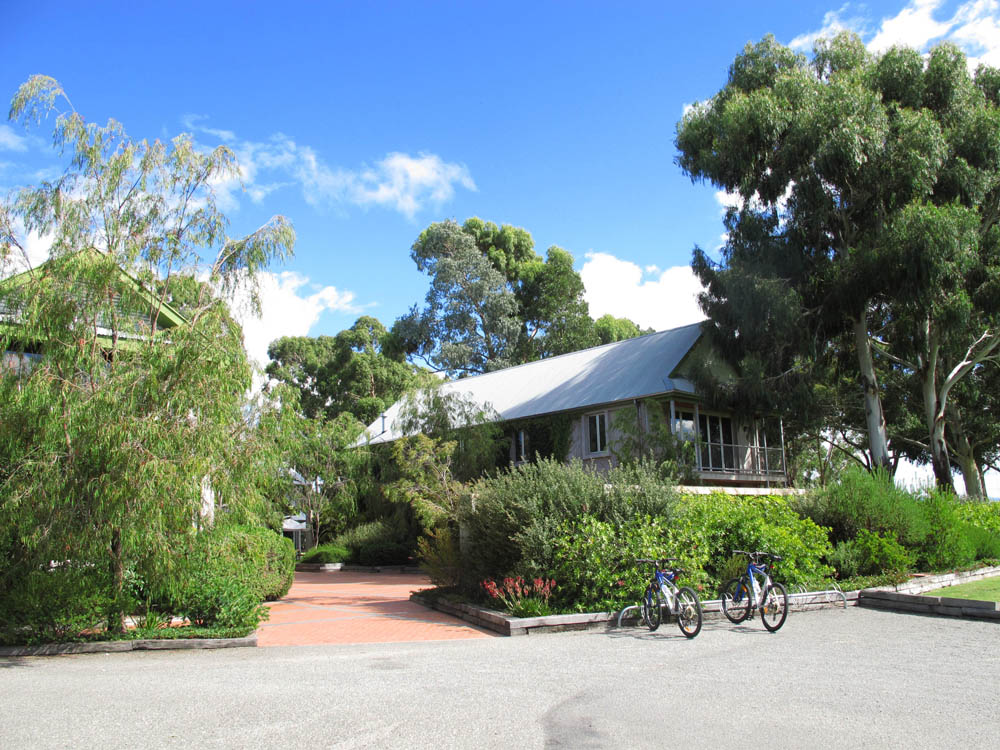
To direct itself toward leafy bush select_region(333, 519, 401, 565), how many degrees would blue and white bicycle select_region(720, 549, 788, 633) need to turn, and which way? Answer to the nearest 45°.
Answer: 0° — it already faces it

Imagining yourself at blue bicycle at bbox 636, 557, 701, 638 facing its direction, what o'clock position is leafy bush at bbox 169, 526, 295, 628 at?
The leafy bush is roughly at 10 o'clock from the blue bicycle.

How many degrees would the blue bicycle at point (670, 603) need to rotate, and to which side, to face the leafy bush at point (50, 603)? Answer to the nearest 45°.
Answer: approximately 45° to its left

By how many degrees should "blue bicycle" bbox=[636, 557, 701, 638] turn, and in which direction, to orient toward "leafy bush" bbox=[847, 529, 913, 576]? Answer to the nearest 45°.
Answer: approximately 90° to its right

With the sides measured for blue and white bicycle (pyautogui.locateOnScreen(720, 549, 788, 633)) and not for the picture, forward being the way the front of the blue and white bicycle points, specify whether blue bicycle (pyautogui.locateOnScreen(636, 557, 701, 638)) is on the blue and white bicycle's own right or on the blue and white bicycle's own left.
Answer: on the blue and white bicycle's own left

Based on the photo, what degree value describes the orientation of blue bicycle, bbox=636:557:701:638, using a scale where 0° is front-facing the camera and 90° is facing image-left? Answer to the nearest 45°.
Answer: approximately 135°

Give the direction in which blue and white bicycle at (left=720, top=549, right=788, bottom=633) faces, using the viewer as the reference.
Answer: facing away from the viewer and to the left of the viewer

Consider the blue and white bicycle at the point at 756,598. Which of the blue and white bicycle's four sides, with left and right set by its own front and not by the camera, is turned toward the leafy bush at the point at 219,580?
left

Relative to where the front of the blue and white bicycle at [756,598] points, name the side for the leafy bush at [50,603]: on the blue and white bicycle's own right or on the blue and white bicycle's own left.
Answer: on the blue and white bicycle's own left

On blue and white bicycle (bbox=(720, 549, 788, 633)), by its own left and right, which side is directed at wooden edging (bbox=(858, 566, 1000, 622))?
right

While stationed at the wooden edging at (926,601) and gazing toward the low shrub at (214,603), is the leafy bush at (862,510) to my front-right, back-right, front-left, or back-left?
back-right

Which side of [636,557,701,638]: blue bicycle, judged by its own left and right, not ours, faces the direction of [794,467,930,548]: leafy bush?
right

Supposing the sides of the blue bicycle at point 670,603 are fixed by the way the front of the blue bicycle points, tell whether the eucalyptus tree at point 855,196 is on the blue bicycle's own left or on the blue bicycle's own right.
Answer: on the blue bicycle's own right
